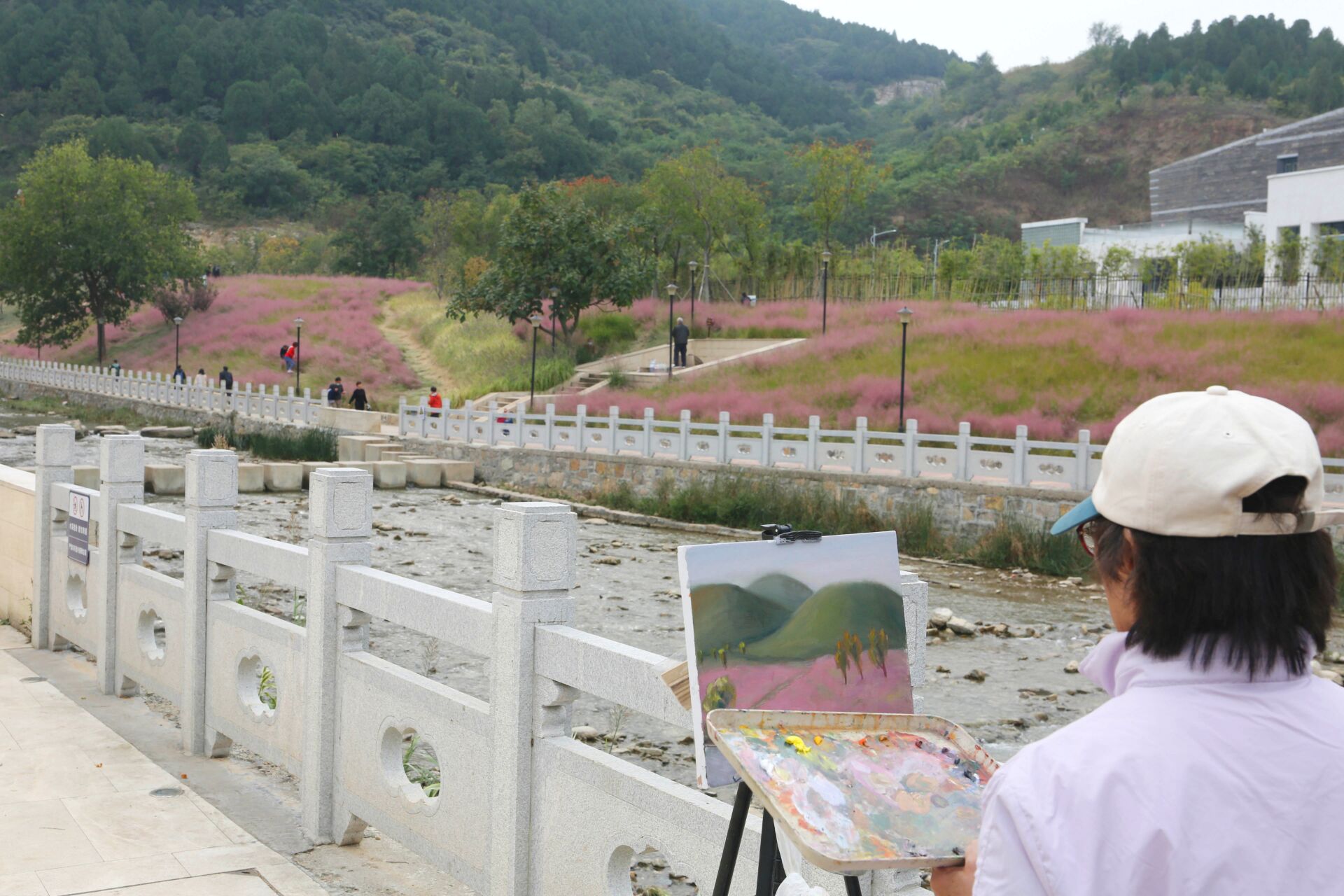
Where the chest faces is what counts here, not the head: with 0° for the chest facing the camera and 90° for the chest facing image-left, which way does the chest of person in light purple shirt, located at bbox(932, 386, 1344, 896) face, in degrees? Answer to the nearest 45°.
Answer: approximately 135°

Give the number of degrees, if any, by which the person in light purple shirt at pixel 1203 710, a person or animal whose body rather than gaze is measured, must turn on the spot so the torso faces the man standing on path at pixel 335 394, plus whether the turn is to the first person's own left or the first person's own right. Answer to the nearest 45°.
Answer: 0° — they already face them

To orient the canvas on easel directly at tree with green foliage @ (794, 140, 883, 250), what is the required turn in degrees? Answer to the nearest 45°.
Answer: approximately 180°

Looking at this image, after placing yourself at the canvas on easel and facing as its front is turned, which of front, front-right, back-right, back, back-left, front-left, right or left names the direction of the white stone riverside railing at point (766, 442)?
back

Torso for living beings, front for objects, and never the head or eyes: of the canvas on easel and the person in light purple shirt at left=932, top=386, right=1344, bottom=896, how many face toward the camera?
1

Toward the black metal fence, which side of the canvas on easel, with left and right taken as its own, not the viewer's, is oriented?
back

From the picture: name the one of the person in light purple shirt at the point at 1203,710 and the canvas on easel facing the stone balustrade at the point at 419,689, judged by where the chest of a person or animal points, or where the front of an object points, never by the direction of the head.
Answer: the person in light purple shirt

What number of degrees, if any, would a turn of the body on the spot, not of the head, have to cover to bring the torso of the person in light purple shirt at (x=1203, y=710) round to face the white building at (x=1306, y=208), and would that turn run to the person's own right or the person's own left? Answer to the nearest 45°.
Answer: approximately 45° to the person's own right

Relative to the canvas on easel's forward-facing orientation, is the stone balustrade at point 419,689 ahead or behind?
behind

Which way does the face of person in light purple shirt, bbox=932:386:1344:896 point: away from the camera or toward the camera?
away from the camera

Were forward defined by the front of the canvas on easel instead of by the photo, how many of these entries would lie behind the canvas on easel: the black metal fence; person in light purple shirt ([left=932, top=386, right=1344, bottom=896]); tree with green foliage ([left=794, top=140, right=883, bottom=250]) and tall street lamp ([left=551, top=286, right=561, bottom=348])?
3

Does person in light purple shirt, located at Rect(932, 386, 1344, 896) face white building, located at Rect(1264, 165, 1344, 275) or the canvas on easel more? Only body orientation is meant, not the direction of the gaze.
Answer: the canvas on easel
